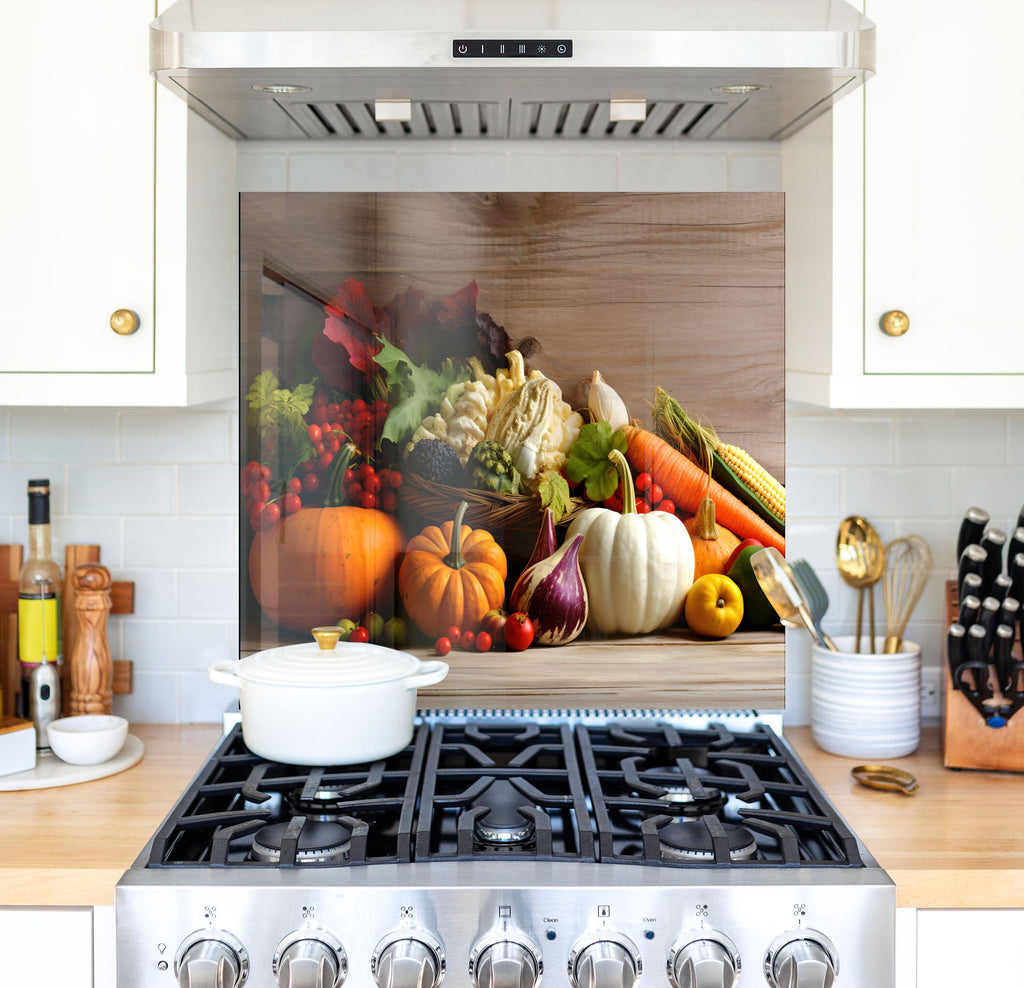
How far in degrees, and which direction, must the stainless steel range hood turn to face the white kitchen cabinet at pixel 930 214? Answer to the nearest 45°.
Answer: approximately 90° to its left

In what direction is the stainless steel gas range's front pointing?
toward the camera

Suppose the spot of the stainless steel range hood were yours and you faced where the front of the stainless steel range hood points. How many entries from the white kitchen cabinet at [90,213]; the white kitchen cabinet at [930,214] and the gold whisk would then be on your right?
1

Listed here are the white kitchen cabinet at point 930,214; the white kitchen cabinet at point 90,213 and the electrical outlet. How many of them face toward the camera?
3

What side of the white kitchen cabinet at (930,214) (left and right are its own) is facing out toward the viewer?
front

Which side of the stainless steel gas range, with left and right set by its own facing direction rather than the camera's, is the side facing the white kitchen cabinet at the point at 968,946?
left

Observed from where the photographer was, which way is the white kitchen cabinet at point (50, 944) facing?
facing the viewer

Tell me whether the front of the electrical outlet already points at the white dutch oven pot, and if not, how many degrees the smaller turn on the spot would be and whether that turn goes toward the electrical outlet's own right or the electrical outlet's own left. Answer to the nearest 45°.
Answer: approximately 45° to the electrical outlet's own right

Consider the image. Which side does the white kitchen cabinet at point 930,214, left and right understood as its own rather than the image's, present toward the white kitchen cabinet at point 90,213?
right

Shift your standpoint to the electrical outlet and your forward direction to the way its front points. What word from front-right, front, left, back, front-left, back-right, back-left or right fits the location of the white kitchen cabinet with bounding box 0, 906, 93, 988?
front-right

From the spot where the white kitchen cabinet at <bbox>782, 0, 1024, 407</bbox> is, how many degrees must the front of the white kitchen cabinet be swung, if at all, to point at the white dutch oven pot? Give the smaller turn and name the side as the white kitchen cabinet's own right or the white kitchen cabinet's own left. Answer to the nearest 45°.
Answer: approximately 90° to the white kitchen cabinet's own right
